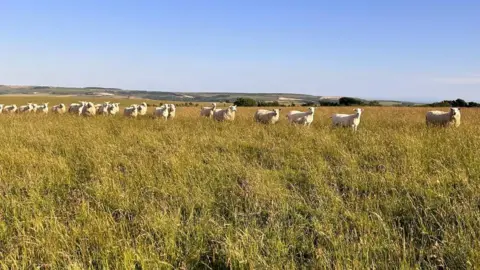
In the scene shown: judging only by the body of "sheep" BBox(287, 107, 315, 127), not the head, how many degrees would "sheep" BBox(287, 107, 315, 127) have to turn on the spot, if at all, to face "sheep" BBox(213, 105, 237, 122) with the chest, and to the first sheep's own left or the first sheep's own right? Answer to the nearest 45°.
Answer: approximately 135° to the first sheep's own left

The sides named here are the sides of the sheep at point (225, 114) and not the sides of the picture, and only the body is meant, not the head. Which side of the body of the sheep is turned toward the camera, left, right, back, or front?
right

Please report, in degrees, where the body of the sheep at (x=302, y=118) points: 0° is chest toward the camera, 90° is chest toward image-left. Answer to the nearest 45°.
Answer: approximately 270°
